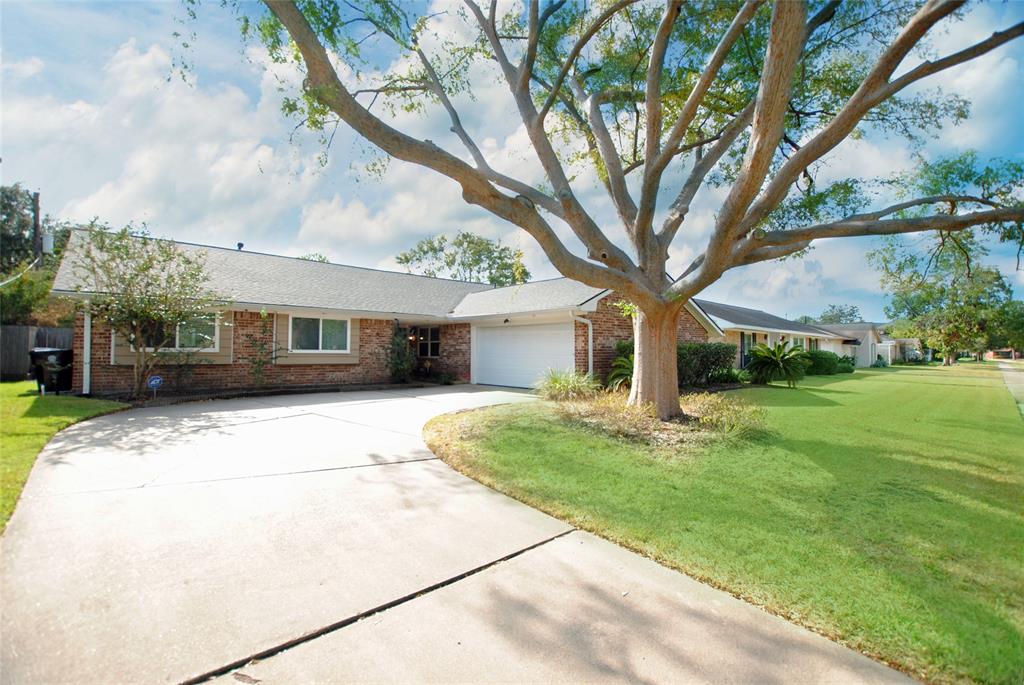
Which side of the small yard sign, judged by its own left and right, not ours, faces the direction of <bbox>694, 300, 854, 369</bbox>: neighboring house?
left

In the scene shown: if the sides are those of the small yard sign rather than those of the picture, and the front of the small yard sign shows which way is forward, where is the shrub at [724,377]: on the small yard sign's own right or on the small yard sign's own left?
on the small yard sign's own left

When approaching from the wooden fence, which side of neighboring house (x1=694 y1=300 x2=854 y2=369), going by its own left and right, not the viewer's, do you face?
right

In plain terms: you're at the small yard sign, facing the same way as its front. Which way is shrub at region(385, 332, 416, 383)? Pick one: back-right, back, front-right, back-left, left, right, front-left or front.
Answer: left

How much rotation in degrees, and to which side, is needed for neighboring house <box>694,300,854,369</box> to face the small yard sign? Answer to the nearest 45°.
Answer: approximately 90° to its right

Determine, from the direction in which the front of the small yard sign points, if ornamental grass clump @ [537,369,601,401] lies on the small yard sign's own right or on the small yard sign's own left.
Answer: on the small yard sign's own left

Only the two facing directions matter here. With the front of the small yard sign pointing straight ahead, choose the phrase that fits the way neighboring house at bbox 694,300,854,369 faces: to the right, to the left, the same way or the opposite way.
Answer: the same way

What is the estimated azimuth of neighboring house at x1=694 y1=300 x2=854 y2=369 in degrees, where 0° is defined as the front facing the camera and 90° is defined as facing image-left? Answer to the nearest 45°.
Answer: approximately 315°

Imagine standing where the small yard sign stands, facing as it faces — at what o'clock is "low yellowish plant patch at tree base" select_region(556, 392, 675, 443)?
The low yellowish plant patch at tree base is roughly at 11 o'clock from the small yard sign.

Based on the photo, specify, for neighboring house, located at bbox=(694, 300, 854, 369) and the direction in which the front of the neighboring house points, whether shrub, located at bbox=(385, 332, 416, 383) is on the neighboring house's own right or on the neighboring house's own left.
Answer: on the neighboring house's own right

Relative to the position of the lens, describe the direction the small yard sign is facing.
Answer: facing the viewer

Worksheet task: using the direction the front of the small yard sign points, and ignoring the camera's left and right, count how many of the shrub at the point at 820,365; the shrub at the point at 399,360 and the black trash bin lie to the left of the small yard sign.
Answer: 2

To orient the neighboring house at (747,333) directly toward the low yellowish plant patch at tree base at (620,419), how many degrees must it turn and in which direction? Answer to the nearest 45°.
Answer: approximately 45° to its right

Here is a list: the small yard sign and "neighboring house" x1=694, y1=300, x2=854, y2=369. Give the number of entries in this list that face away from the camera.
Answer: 0
